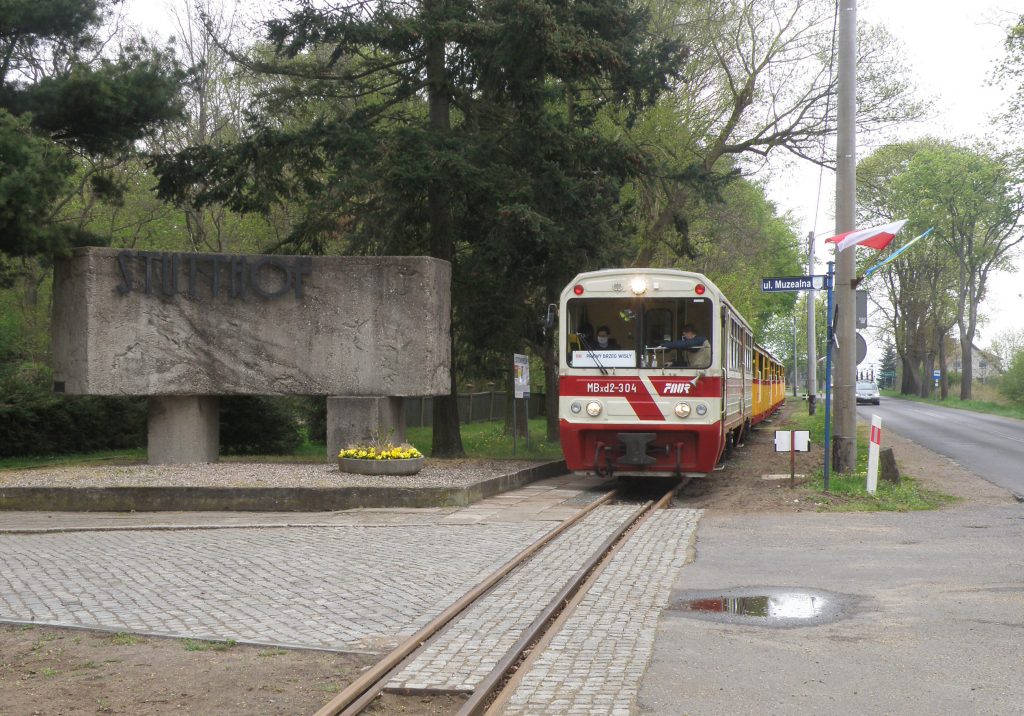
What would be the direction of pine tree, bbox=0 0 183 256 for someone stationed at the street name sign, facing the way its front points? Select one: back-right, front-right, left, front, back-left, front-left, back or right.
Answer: right

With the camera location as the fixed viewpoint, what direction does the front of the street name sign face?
facing the viewer

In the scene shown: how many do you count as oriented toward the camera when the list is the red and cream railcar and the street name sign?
2

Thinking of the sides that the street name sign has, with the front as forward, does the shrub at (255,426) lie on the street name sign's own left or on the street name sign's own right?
on the street name sign's own right

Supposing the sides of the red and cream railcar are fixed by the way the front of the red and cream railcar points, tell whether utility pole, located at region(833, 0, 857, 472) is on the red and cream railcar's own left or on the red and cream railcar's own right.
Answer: on the red and cream railcar's own left

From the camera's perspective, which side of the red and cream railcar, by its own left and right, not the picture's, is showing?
front

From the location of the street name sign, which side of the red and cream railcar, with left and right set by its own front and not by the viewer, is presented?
left

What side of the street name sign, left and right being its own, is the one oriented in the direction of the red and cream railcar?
right

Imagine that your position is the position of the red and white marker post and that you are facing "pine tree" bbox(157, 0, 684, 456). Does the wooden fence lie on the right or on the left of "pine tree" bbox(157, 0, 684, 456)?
right

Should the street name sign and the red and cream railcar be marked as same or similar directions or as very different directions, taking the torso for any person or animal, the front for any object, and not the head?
same or similar directions

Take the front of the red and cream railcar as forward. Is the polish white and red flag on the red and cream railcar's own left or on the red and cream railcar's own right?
on the red and cream railcar's own left

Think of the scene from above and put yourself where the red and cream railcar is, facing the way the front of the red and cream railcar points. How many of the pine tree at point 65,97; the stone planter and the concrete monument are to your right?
3

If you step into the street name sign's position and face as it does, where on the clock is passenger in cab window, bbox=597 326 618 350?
The passenger in cab window is roughly at 3 o'clock from the street name sign.

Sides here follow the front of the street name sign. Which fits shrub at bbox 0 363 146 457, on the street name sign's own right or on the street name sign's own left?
on the street name sign's own right

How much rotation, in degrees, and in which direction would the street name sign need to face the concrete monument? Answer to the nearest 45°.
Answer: approximately 90° to its right

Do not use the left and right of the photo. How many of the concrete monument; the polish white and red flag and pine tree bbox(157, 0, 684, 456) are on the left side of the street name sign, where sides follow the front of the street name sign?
1
